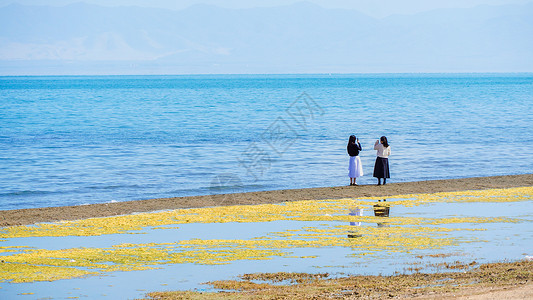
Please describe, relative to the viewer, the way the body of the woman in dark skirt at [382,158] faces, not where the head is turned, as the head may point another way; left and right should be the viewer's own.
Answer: facing away from the viewer and to the left of the viewer

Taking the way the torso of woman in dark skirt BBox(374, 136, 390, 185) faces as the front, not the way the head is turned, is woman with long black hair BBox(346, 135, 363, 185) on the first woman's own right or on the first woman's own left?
on the first woman's own left
